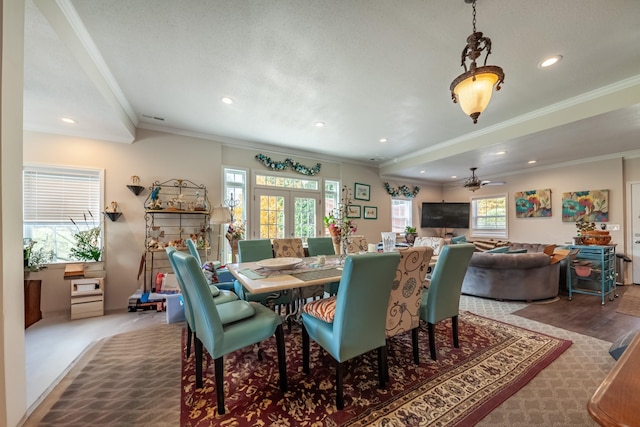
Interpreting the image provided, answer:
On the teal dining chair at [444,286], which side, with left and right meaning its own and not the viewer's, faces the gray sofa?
right

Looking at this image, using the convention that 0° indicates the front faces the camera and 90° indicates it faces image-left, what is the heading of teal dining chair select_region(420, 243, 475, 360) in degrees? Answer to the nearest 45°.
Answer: approximately 135°

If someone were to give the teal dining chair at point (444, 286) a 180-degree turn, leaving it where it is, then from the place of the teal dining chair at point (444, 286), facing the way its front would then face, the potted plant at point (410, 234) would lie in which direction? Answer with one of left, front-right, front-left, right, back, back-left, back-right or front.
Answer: back-left

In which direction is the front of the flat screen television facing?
toward the camera

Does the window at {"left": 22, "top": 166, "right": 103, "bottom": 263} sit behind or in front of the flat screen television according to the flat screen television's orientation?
in front

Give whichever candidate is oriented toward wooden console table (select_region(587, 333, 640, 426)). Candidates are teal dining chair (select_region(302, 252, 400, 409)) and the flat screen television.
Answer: the flat screen television

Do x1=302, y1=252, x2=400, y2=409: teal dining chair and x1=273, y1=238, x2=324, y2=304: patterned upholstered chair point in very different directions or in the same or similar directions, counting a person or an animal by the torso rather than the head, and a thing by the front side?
very different directions

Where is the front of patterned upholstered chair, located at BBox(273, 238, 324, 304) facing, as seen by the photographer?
facing the viewer and to the right of the viewer

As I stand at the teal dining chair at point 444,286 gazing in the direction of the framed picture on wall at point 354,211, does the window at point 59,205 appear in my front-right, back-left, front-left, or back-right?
front-left

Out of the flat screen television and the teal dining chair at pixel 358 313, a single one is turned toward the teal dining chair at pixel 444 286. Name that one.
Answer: the flat screen television

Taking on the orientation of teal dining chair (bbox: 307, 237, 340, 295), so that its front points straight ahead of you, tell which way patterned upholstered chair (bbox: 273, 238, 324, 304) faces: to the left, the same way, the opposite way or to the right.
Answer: the same way

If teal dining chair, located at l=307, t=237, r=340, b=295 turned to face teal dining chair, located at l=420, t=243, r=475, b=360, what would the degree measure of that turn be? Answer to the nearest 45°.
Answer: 0° — it already faces it

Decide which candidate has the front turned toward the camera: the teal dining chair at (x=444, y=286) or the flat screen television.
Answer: the flat screen television

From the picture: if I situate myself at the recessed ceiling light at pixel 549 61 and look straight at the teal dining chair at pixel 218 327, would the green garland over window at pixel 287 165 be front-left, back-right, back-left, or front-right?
front-right

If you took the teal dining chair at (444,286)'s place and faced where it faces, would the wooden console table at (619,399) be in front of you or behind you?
behind

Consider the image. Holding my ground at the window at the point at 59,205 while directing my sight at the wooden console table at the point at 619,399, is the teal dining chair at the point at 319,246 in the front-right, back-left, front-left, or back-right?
front-left

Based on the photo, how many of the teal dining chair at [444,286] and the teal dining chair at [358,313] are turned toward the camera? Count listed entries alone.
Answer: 0

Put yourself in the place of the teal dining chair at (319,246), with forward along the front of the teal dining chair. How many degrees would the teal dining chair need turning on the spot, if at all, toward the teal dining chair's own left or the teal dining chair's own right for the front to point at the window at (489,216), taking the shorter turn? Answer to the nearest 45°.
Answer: approximately 90° to the teal dining chair's own left

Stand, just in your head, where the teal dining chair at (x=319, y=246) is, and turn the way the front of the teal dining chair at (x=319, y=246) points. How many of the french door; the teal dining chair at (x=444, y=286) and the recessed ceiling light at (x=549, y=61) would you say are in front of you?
2
